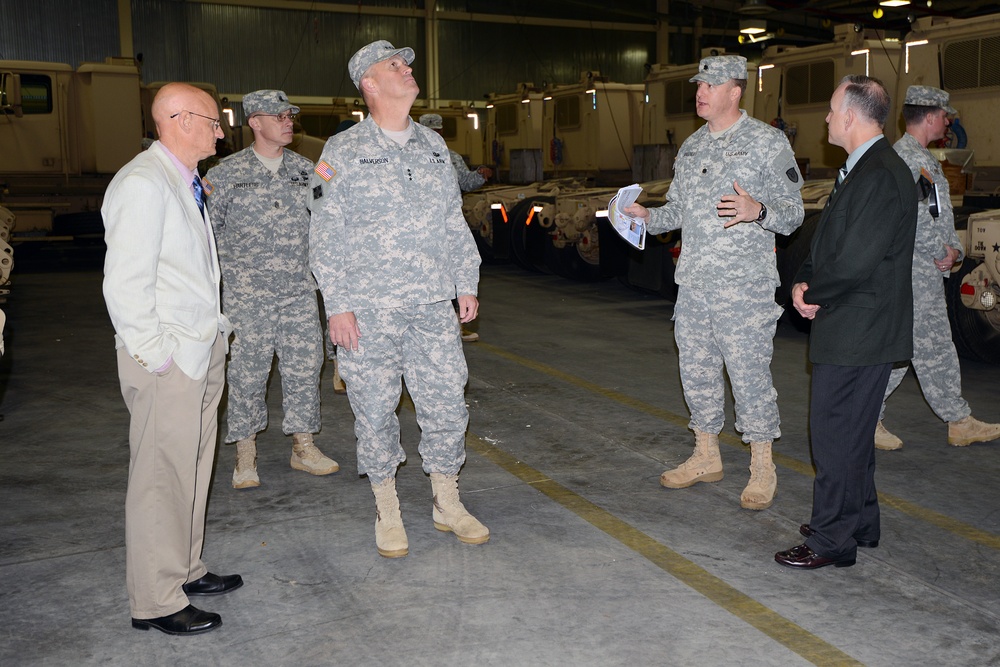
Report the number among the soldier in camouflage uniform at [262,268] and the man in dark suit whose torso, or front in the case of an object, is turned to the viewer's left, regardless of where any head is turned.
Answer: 1

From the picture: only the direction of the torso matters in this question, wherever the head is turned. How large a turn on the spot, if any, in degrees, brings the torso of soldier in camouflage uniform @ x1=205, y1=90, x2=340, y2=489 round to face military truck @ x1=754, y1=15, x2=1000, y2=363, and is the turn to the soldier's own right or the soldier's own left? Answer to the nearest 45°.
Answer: approximately 90° to the soldier's own left

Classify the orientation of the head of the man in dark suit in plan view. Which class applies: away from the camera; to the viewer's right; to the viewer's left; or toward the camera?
to the viewer's left

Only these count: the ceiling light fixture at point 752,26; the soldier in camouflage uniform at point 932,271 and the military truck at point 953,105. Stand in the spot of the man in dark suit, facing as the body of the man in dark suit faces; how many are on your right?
3

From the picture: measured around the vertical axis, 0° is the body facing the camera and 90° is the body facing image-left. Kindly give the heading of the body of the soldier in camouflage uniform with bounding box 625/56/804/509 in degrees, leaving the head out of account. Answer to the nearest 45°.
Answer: approximately 45°

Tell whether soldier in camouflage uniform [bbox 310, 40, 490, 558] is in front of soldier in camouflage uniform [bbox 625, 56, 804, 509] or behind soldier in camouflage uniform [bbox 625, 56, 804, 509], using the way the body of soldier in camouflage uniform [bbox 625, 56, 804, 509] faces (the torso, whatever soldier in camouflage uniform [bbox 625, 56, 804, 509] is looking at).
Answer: in front

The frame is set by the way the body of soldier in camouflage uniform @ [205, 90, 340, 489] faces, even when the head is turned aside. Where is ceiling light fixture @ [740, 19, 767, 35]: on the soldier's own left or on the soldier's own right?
on the soldier's own left

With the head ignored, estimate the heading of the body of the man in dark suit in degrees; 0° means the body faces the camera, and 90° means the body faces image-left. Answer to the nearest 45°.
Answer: approximately 90°
